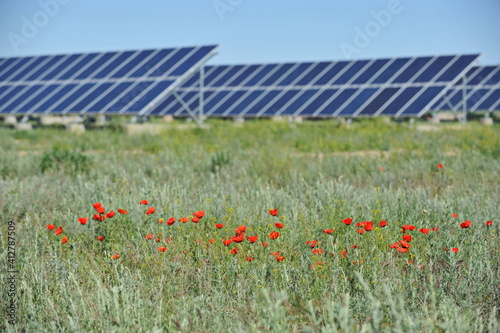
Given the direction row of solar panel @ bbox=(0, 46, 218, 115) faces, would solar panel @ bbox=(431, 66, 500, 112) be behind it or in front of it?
behind

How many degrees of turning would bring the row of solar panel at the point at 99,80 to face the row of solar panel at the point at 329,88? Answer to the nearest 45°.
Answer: approximately 135° to its left

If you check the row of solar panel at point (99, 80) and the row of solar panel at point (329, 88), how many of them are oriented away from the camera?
0

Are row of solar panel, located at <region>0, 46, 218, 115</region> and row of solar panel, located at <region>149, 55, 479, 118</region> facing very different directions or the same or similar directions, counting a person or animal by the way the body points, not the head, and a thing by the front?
same or similar directions

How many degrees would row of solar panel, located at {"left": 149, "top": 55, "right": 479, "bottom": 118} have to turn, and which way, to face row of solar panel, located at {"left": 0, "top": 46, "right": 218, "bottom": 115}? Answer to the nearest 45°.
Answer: approximately 45° to its right

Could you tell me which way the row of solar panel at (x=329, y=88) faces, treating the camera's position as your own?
facing the viewer and to the left of the viewer
